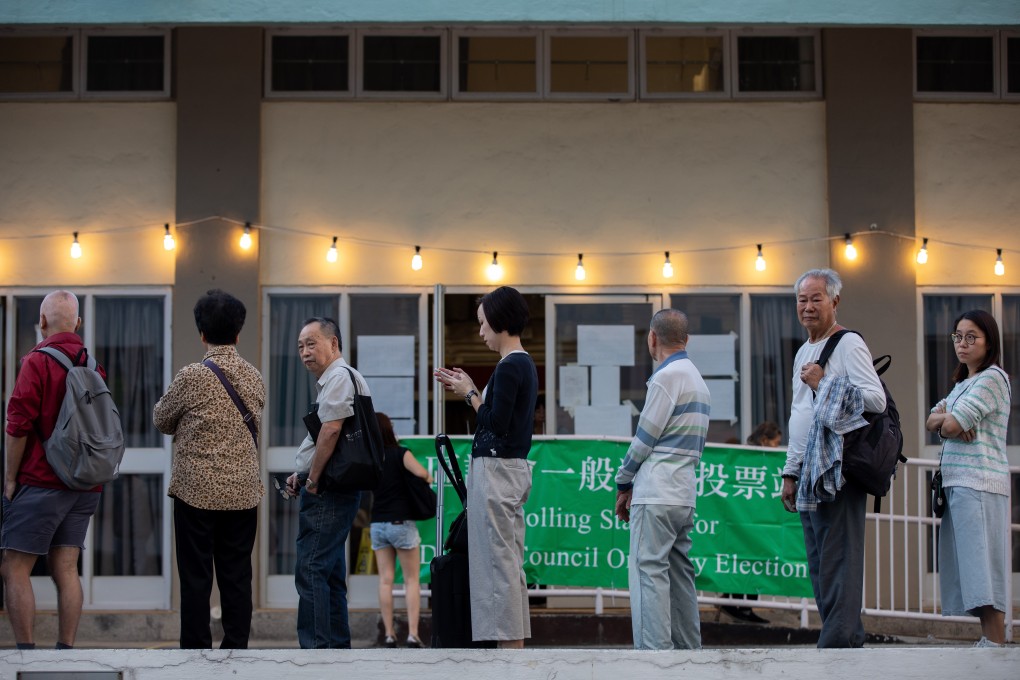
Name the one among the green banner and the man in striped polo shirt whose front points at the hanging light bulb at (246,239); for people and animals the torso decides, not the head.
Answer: the man in striped polo shirt

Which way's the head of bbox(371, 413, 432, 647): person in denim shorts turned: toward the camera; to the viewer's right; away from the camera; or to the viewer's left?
away from the camera

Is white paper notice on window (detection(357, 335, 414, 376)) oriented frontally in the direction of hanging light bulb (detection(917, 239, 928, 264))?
no

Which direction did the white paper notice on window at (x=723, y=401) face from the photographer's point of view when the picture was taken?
facing the viewer

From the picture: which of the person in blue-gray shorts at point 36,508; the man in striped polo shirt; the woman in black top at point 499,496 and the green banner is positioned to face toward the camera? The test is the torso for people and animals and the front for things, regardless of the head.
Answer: the green banner

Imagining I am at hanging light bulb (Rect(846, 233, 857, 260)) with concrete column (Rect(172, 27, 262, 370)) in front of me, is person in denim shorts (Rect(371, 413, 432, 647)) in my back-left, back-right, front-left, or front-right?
front-left

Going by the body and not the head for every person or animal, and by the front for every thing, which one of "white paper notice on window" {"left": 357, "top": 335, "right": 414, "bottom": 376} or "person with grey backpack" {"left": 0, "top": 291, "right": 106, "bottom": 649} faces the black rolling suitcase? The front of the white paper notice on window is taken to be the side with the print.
the white paper notice on window

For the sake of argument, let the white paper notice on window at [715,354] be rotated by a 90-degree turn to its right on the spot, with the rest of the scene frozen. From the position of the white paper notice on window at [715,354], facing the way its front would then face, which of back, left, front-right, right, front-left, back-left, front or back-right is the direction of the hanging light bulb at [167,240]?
front

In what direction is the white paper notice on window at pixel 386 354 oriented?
toward the camera

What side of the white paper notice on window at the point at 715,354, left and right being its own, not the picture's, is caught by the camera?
front

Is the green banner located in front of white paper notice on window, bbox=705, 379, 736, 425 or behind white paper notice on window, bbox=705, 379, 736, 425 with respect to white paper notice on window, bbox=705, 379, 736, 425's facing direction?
in front

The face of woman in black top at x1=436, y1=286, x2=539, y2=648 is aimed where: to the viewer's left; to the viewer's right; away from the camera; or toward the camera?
to the viewer's left

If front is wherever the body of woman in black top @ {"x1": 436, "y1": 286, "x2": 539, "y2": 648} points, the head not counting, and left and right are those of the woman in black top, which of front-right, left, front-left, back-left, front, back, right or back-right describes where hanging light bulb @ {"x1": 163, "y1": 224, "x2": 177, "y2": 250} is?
front-right

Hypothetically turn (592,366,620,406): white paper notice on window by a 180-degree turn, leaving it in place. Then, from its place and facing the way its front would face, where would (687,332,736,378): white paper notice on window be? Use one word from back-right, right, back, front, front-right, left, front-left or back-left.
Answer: right

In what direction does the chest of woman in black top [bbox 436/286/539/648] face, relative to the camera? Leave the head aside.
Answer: to the viewer's left

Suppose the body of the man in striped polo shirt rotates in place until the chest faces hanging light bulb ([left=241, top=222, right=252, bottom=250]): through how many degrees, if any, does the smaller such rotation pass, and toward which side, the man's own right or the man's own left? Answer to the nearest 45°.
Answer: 0° — they already face it

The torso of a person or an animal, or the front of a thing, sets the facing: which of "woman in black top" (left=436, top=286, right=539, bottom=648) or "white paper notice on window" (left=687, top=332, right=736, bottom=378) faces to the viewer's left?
the woman in black top

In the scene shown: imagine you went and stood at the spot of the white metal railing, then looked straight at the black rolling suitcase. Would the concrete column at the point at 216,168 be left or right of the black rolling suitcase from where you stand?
right

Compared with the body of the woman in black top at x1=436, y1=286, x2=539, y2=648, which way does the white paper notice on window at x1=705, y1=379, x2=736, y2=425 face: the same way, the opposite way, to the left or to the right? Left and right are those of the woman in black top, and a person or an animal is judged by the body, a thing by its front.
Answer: to the left
